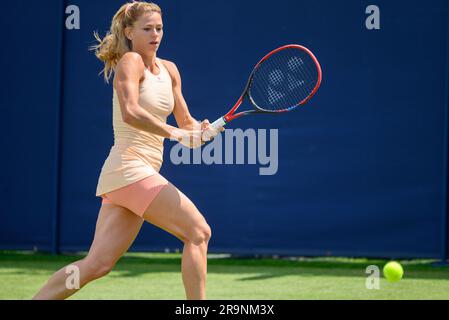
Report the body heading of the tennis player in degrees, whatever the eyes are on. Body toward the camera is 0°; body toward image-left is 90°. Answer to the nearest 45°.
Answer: approximately 315°
